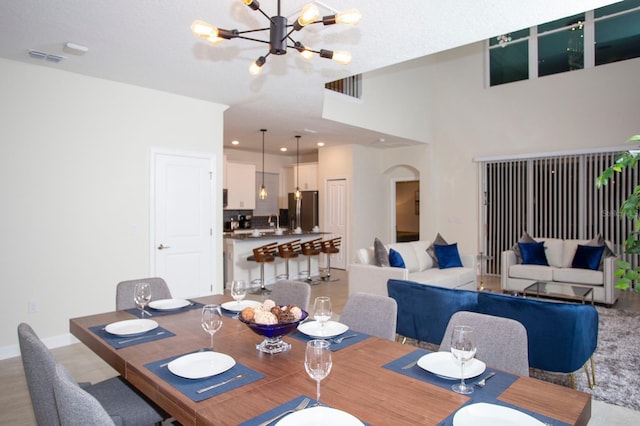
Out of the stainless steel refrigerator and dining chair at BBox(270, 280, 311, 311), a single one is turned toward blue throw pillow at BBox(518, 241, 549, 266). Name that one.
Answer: the stainless steel refrigerator

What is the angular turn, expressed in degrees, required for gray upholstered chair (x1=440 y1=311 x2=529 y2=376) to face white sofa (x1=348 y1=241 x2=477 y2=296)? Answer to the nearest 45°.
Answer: approximately 135° to its right

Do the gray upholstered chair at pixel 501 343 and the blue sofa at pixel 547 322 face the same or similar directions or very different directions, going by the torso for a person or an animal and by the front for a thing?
very different directions

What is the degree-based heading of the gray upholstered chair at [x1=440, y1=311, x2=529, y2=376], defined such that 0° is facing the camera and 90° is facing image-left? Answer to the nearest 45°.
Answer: approximately 45°

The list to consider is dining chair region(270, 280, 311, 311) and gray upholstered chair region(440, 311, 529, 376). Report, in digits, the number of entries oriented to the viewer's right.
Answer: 0

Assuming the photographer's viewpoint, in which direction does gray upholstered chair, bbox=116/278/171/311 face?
facing the viewer and to the right of the viewer

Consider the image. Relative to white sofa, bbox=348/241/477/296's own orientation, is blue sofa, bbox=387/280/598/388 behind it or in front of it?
in front

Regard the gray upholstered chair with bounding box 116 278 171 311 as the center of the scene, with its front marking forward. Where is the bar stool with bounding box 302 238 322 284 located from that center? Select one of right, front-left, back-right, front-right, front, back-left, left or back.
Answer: left

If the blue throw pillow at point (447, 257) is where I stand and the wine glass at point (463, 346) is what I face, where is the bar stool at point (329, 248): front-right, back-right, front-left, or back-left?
back-right

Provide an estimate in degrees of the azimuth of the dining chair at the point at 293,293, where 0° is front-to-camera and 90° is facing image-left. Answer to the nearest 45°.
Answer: approximately 45°

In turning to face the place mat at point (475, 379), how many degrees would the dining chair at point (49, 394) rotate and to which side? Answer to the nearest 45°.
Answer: approximately 90° to its right

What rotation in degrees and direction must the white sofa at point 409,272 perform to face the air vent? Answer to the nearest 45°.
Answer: approximately 90° to its right

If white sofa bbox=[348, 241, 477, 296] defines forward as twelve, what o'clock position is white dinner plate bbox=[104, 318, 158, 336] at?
The white dinner plate is roughly at 2 o'clock from the white sofa.

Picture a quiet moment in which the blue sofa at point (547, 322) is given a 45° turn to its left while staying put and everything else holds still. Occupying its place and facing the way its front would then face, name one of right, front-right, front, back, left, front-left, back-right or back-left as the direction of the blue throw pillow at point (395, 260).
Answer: front-left
